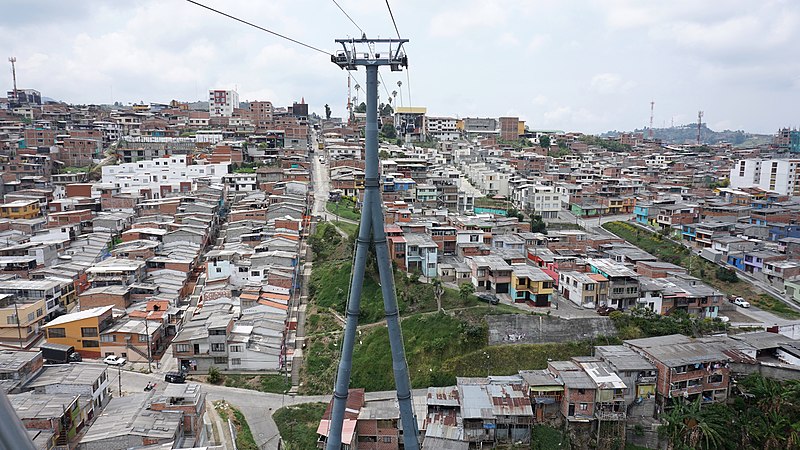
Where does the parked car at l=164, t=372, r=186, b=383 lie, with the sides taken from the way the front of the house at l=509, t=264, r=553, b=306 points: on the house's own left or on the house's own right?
on the house's own right

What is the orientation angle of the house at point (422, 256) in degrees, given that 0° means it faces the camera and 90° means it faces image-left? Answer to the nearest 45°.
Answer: approximately 0°

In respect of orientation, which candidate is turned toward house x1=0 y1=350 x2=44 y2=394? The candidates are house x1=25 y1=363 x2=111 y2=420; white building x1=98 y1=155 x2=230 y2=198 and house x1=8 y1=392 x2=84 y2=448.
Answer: the white building

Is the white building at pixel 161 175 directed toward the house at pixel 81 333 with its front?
yes

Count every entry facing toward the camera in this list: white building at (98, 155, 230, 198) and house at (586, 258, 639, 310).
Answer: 2

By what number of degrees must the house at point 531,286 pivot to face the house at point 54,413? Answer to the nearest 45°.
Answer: approximately 45° to its right

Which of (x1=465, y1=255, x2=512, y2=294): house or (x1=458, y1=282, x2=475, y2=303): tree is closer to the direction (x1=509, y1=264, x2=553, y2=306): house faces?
the tree
